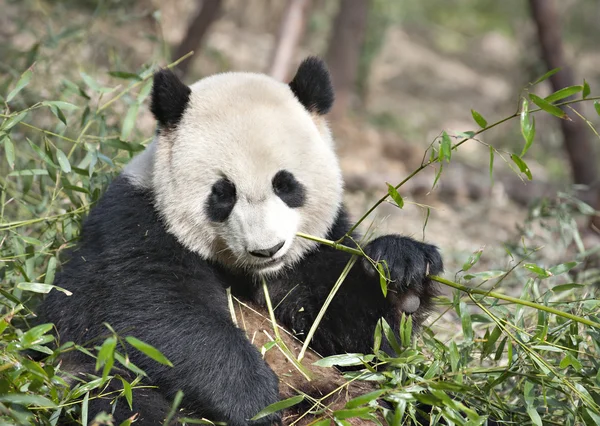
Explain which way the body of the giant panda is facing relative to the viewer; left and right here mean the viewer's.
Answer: facing the viewer and to the right of the viewer

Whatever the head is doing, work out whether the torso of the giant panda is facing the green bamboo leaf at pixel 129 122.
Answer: no

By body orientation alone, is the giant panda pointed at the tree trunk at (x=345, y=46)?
no

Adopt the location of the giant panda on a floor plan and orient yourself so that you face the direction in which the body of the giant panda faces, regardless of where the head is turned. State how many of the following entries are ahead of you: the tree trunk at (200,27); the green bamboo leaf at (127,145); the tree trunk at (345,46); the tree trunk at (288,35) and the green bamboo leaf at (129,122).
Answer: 0

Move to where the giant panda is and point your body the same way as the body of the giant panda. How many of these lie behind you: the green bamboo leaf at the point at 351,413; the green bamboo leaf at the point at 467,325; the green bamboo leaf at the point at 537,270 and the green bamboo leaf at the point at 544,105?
0

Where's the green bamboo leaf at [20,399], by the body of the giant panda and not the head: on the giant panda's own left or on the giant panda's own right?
on the giant panda's own right

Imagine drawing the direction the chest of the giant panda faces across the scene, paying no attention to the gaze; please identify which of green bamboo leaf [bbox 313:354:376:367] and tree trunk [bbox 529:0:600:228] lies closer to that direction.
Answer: the green bamboo leaf

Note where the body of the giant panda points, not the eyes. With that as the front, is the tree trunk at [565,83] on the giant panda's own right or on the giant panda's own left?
on the giant panda's own left

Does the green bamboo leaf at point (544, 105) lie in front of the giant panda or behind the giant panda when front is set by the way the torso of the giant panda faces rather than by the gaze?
in front

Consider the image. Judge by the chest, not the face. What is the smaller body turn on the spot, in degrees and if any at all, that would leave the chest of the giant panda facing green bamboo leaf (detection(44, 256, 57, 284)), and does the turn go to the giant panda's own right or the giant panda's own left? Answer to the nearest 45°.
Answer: approximately 135° to the giant panda's own right

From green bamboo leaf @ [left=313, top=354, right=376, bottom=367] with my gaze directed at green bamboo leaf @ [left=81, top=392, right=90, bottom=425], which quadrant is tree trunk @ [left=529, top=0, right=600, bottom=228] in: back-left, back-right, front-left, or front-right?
back-right

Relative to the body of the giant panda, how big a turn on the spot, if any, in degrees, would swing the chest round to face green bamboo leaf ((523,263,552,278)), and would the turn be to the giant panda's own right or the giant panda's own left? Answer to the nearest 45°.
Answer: approximately 45° to the giant panda's own left

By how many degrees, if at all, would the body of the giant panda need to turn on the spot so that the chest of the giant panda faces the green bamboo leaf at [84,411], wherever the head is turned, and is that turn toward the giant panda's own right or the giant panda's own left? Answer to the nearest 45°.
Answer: approximately 90° to the giant panda's own right

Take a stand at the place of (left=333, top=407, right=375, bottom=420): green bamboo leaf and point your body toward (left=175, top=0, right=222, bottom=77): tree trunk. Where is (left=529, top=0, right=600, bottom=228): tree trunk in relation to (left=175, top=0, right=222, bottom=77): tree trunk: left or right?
right

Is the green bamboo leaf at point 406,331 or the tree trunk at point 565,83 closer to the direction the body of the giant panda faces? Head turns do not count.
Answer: the green bamboo leaf

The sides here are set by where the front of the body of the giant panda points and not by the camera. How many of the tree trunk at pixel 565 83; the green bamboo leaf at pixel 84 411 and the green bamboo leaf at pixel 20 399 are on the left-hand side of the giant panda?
1
